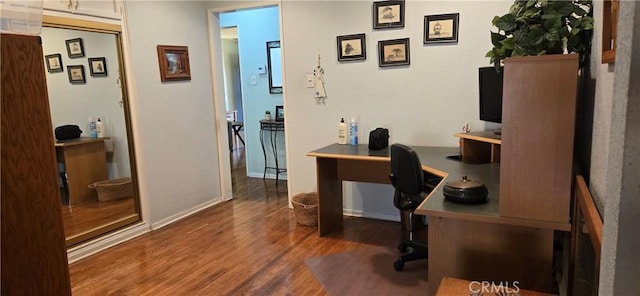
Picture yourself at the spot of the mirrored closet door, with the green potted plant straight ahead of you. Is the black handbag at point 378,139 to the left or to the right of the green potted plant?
left

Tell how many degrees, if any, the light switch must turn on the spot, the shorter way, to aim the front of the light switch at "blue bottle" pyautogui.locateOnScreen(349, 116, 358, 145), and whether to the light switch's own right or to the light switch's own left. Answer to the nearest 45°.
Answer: approximately 45° to the light switch's own left

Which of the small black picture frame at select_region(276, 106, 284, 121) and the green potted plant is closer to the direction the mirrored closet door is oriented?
the green potted plant

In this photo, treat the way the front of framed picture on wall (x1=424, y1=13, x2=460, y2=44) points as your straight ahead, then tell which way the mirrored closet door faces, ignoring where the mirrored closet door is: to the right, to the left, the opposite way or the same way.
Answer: to the left

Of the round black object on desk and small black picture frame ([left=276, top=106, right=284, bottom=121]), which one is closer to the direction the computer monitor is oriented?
the round black object on desk

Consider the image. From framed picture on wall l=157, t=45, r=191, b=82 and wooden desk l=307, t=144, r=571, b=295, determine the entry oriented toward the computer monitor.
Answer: the framed picture on wall

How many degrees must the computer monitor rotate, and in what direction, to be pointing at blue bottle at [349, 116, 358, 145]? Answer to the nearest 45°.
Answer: approximately 45° to its right
